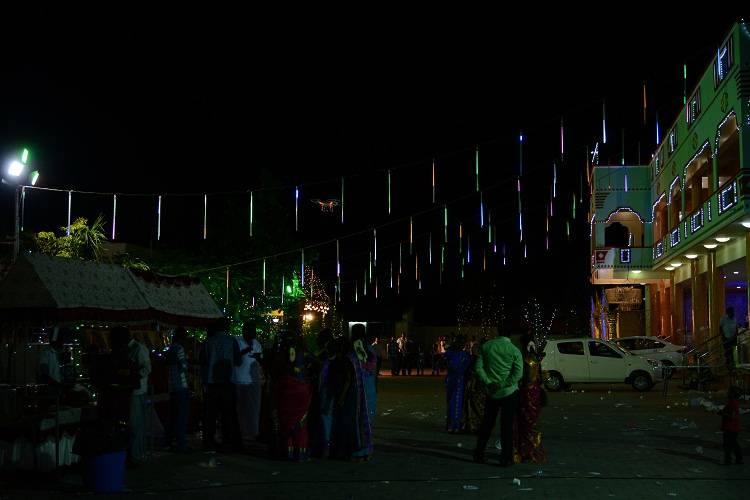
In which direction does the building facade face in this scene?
to the viewer's left

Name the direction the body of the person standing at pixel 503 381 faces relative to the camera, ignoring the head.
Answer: away from the camera

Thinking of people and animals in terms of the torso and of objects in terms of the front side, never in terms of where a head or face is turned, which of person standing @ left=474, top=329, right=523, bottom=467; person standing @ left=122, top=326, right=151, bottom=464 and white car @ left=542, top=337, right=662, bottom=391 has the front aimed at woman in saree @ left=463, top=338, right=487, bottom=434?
person standing @ left=474, top=329, right=523, bottom=467

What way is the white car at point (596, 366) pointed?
to the viewer's right

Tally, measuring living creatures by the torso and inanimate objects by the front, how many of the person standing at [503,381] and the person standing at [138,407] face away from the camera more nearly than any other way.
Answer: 1
